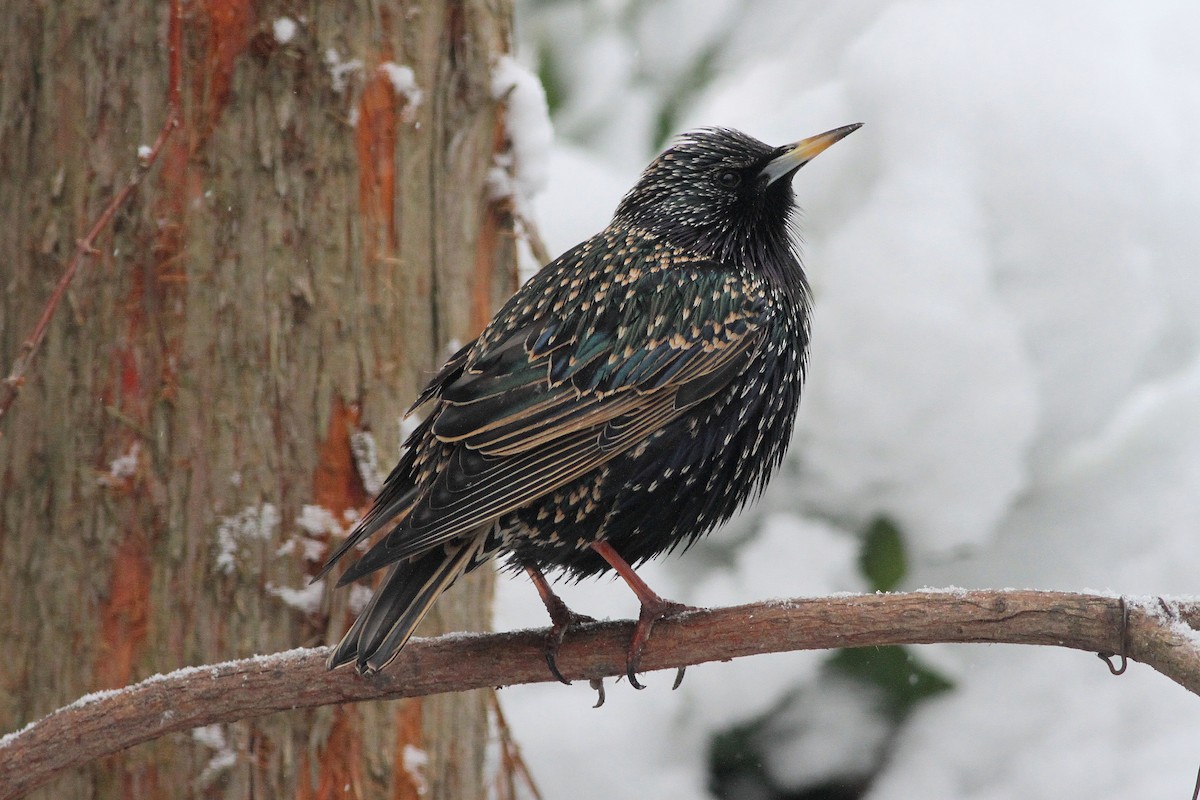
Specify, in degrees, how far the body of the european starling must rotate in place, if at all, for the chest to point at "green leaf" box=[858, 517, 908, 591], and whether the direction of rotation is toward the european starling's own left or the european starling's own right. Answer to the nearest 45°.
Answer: approximately 45° to the european starling's own left

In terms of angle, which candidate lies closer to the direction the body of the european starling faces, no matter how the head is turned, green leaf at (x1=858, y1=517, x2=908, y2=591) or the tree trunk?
the green leaf

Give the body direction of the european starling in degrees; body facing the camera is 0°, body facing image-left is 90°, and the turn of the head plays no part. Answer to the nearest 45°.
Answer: approximately 270°
